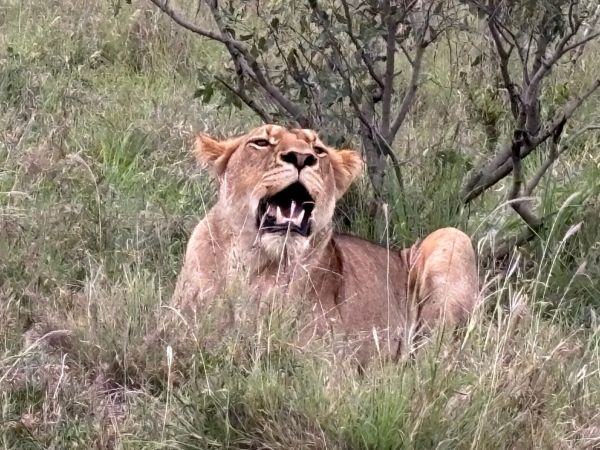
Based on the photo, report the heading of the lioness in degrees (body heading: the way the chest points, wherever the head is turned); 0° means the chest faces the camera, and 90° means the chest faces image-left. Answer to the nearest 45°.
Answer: approximately 45°
